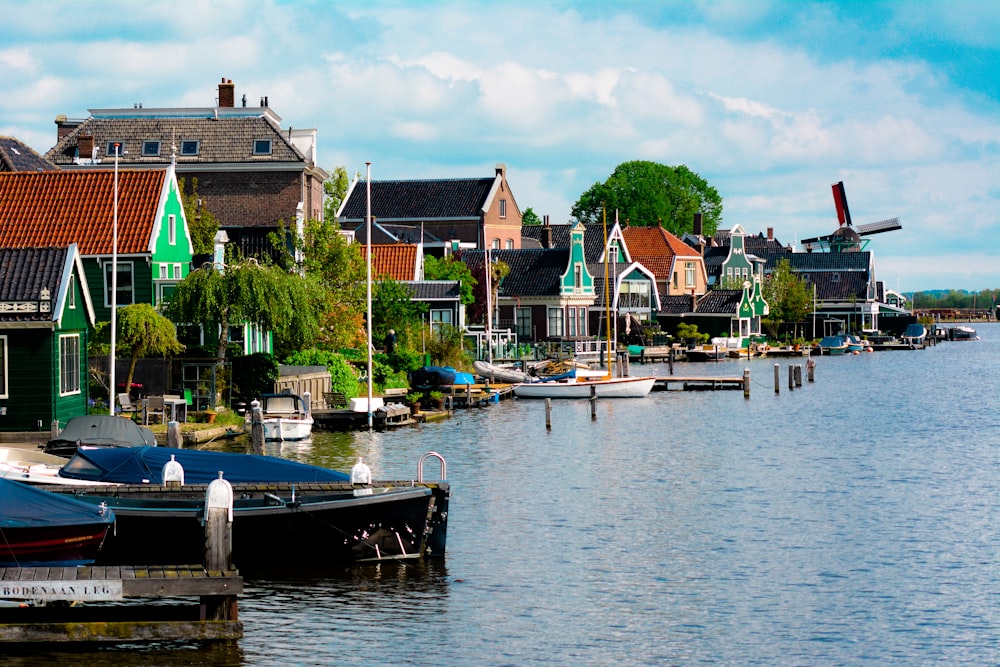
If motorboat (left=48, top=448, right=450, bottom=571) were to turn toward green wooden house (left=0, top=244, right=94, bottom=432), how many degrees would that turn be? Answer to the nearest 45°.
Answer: approximately 135° to its left

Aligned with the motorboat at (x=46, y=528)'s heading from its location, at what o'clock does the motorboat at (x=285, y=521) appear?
the motorboat at (x=285, y=521) is roughly at 11 o'clock from the motorboat at (x=46, y=528).

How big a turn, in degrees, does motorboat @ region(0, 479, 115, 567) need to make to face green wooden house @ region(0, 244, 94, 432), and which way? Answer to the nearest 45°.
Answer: approximately 90° to its left

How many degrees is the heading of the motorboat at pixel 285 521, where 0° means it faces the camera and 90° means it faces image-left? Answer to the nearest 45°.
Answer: approximately 270°

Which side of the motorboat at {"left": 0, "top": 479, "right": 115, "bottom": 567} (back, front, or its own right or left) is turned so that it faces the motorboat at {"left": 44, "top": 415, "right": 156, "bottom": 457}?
left

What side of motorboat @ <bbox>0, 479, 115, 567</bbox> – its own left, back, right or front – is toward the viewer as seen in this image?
right

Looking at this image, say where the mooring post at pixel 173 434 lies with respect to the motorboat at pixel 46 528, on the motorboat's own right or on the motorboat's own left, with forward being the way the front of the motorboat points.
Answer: on the motorboat's own left

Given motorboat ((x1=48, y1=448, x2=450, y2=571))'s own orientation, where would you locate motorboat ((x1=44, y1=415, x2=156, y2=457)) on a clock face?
motorboat ((x1=44, y1=415, x2=156, y2=457)) is roughly at 8 o'clock from motorboat ((x1=48, y1=448, x2=450, y2=571)).

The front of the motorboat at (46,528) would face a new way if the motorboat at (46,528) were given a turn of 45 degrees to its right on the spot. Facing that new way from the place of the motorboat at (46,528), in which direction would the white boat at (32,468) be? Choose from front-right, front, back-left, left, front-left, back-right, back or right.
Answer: back-left

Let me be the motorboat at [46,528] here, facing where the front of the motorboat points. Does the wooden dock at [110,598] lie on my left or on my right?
on my right

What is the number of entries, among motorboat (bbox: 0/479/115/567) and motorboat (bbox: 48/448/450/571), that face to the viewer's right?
2
